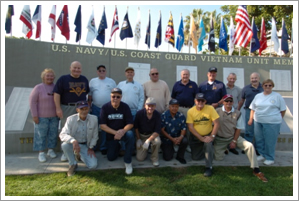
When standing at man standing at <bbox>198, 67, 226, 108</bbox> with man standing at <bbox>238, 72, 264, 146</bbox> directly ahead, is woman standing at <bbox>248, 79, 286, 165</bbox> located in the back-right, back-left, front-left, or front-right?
front-right

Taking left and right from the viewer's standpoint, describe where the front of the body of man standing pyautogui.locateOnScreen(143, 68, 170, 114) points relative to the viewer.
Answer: facing the viewer

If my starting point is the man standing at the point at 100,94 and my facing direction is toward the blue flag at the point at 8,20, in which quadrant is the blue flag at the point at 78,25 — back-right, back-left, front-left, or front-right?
front-right

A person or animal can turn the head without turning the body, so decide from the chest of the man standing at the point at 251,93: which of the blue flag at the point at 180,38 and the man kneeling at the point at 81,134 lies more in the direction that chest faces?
the man kneeling

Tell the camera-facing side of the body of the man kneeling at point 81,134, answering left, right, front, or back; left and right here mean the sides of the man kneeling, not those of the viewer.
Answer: front

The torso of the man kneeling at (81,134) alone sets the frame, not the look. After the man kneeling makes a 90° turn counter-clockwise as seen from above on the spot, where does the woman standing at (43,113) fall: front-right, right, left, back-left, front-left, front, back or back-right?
back-left

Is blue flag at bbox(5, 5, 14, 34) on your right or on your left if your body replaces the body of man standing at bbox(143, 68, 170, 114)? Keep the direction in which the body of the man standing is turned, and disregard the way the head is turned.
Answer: on your right

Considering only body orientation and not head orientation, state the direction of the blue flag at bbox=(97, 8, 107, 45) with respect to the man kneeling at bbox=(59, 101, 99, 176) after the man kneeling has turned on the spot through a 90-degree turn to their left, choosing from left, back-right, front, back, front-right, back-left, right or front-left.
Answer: left

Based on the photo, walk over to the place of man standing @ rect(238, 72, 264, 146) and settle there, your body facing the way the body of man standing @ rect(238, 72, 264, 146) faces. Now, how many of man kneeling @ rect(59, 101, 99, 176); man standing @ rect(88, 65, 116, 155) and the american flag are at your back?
1

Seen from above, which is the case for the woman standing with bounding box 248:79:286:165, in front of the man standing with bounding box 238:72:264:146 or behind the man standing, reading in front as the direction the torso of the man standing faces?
in front

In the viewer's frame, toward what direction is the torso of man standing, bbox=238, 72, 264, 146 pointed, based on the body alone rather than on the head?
toward the camera

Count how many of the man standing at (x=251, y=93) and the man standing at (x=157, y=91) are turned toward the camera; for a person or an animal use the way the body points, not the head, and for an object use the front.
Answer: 2
